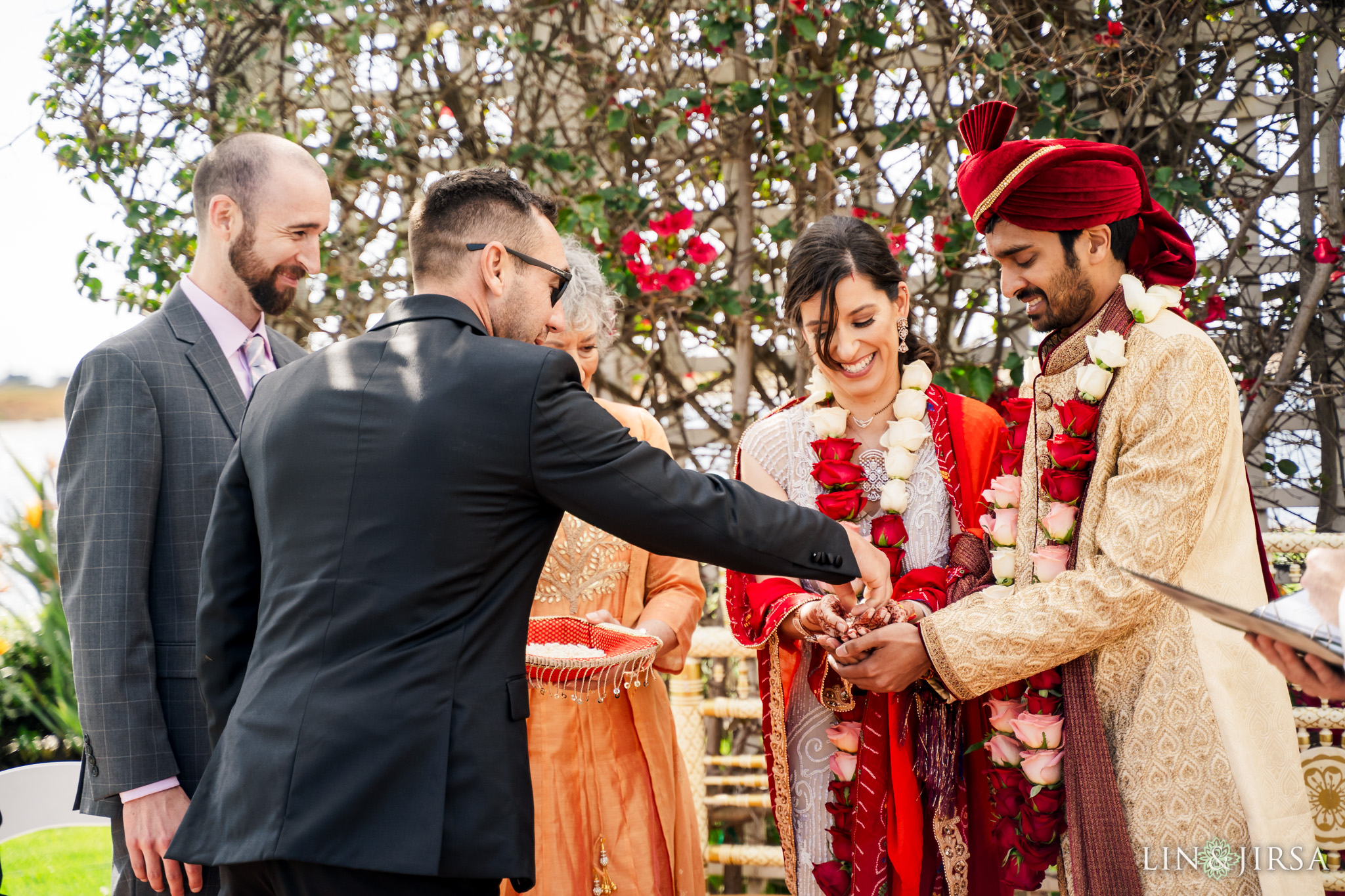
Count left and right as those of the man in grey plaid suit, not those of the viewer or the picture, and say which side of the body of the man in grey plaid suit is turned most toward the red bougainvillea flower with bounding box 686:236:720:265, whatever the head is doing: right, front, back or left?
left

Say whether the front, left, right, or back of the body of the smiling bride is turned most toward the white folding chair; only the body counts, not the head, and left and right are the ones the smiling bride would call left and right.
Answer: right

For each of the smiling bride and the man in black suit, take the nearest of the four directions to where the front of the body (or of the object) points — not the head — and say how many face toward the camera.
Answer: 1

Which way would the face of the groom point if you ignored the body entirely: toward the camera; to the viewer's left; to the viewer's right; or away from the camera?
to the viewer's left

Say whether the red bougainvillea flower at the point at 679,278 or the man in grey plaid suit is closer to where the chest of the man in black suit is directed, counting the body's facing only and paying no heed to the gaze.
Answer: the red bougainvillea flower

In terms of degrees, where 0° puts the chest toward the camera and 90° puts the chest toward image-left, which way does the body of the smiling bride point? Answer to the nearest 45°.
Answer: approximately 0°

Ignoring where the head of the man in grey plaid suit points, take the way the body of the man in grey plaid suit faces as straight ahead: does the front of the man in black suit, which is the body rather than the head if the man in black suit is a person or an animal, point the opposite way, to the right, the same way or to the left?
to the left

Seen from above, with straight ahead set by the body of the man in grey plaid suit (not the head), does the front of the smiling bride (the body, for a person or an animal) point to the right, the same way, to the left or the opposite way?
to the right

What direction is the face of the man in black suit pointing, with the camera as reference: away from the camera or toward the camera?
away from the camera

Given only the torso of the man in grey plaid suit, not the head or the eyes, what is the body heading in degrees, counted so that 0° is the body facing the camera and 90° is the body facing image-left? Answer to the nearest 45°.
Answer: approximately 315°
